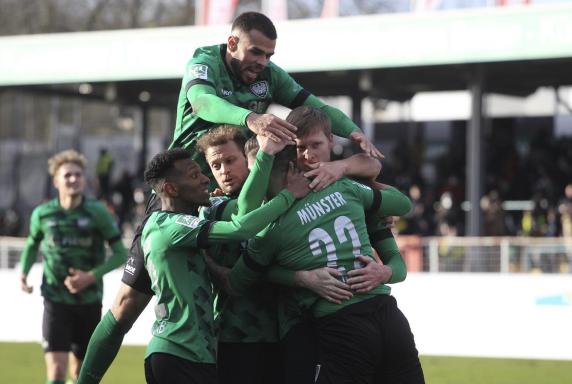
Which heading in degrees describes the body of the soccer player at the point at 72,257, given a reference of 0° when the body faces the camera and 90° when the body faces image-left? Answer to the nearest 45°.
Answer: approximately 0°

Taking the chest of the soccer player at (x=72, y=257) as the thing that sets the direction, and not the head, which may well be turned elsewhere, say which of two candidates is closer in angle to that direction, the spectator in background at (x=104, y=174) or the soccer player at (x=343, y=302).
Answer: the soccer player

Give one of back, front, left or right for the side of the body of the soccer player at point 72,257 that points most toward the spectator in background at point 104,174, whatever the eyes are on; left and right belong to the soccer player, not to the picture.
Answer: back

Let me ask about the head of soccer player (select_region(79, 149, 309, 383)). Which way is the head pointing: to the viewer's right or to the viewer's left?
to the viewer's right

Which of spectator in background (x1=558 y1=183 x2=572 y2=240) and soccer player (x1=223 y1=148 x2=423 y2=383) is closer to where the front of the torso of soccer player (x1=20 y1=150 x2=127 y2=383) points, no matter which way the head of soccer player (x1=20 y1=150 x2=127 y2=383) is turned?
the soccer player

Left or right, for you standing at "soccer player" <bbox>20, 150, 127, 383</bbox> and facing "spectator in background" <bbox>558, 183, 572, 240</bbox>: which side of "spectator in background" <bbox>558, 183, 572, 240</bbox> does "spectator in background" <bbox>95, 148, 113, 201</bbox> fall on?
left
